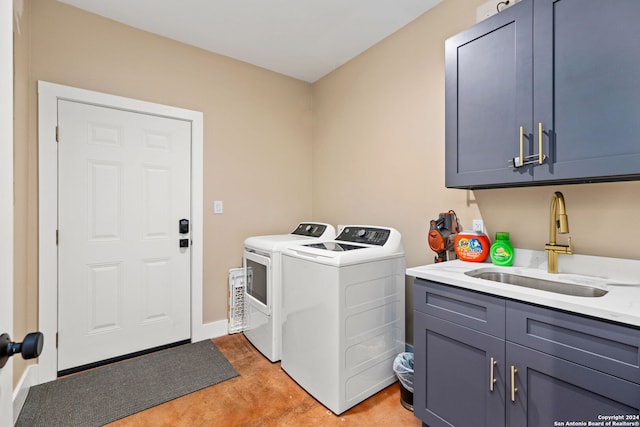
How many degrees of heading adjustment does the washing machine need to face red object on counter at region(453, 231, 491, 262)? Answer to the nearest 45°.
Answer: approximately 135° to its left

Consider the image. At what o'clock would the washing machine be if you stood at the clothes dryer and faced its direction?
The washing machine is roughly at 9 o'clock from the clothes dryer.

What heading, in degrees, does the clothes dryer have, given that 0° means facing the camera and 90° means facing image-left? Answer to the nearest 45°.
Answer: approximately 45°

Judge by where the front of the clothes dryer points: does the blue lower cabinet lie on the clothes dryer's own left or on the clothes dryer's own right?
on the clothes dryer's own left

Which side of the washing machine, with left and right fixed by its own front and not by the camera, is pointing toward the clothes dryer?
right

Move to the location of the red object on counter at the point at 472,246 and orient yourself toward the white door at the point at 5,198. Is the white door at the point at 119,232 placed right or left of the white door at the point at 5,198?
right

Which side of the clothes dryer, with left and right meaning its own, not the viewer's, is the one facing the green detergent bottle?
left

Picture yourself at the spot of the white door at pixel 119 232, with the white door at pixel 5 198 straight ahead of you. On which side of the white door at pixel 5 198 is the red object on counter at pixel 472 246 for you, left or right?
left

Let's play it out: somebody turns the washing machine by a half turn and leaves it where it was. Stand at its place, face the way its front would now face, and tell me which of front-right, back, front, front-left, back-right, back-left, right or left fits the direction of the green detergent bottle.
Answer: front-right
